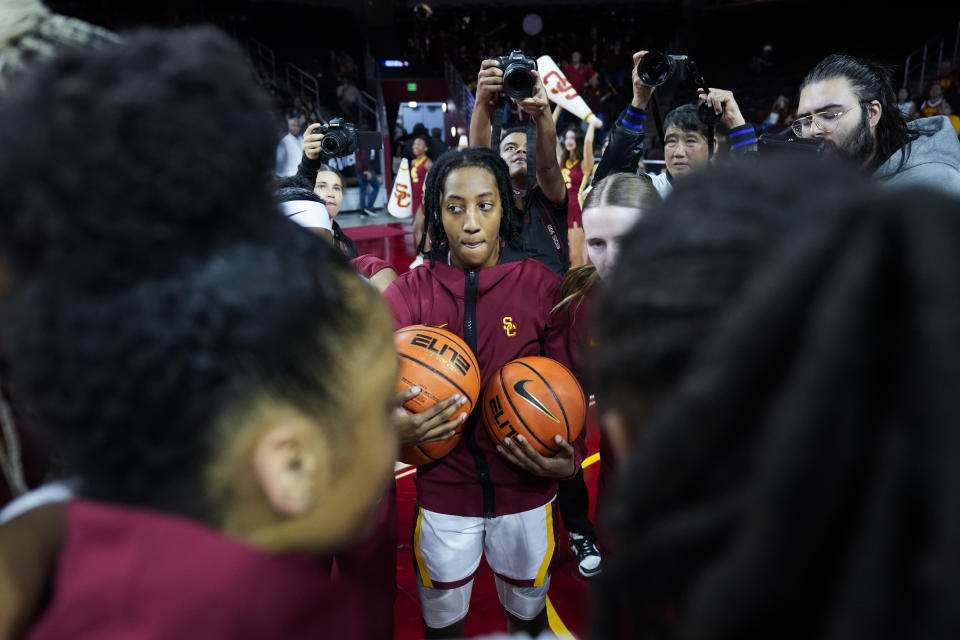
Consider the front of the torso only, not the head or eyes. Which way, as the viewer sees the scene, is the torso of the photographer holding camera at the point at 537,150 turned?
toward the camera

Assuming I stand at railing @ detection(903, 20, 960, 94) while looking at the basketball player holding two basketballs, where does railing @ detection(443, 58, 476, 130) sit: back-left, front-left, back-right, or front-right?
front-right

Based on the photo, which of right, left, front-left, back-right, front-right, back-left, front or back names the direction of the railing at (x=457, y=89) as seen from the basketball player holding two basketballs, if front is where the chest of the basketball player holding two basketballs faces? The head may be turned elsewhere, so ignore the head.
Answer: back

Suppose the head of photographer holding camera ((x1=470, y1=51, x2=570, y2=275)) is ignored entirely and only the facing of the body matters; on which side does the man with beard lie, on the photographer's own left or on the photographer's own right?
on the photographer's own left

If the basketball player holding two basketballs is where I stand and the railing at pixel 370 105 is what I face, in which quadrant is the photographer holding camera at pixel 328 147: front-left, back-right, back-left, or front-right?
front-left

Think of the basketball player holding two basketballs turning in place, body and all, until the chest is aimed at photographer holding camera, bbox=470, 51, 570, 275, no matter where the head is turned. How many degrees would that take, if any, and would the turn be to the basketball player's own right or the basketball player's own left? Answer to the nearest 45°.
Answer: approximately 180°

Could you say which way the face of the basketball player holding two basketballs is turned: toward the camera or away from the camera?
toward the camera

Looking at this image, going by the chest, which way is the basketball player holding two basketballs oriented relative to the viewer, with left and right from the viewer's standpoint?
facing the viewer

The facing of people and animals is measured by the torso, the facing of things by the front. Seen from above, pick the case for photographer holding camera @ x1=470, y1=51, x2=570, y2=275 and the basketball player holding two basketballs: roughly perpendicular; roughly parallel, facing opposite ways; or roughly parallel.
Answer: roughly parallel

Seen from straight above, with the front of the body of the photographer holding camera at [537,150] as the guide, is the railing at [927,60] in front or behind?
behind

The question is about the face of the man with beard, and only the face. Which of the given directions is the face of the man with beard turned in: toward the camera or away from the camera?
toward the camera

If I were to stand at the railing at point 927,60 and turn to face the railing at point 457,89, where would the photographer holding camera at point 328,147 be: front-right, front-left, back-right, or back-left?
front-left
